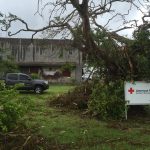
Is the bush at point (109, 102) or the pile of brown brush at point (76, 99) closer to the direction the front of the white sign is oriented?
the bush

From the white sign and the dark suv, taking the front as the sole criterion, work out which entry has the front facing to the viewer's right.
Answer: the dark suv

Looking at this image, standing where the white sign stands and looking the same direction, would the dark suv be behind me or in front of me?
behind

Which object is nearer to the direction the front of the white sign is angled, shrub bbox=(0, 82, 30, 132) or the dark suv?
the shrub

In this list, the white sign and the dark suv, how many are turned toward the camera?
1

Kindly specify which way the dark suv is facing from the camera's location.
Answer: facing to the right of the viewer

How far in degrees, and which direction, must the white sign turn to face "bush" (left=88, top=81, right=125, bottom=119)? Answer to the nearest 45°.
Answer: approximately 90° to its right

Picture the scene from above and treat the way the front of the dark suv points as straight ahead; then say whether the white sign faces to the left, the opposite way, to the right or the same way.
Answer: to the right
